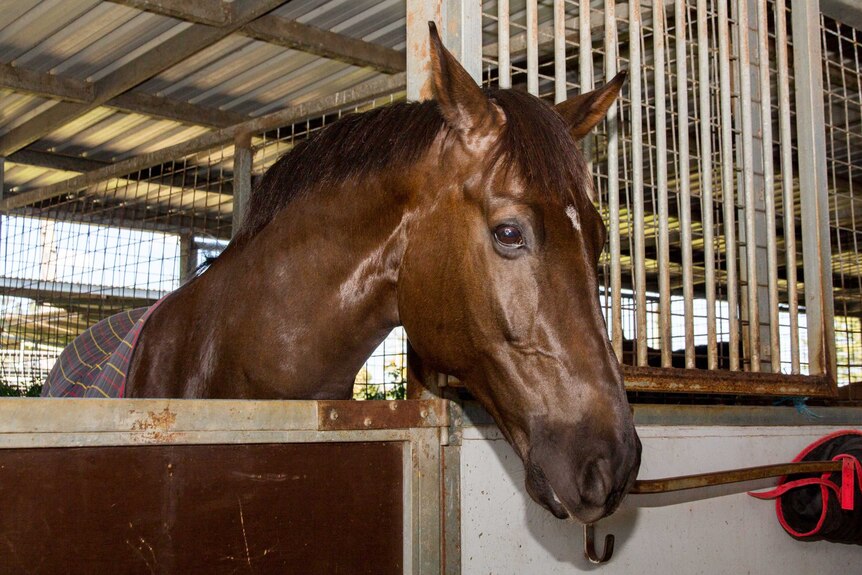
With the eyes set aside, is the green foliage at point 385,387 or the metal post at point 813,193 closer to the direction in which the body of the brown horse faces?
the metal post

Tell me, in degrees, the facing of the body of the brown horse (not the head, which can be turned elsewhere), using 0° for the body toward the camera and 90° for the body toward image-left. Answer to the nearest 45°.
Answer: approximately 315°

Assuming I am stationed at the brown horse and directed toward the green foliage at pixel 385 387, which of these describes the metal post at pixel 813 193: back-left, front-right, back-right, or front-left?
front-right

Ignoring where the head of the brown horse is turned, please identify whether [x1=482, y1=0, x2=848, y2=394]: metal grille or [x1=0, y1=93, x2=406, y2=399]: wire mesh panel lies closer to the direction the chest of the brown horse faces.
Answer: the metal grille

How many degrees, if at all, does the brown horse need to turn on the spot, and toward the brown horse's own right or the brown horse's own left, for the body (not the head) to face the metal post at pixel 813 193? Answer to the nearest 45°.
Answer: approximately 90° to the brown horse's own left

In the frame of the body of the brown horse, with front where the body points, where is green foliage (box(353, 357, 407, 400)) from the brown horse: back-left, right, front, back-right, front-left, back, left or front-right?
back-left

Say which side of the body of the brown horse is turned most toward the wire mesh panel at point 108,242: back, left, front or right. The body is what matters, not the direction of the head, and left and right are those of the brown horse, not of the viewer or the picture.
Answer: back
